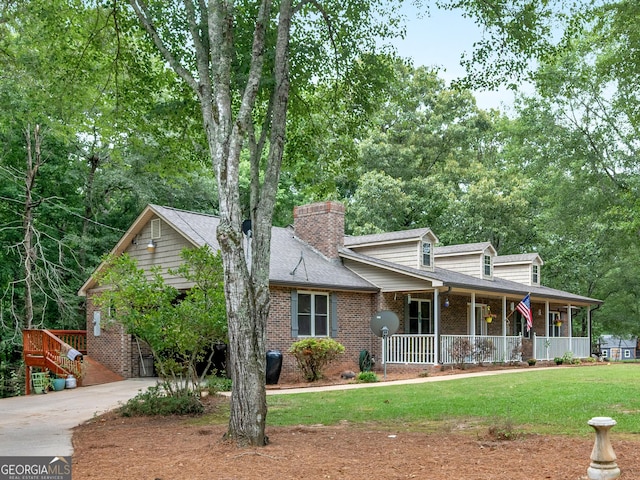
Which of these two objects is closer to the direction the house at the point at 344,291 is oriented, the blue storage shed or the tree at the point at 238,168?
the tree

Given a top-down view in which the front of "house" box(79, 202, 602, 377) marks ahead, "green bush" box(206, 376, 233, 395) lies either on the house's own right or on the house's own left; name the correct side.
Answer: on the house's own right

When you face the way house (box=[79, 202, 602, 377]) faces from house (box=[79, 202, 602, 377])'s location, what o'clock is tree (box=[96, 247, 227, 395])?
The tree is roughly at 2 o'clock from the house.

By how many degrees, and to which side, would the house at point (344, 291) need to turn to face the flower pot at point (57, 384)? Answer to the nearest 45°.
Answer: approximately 90° to its right

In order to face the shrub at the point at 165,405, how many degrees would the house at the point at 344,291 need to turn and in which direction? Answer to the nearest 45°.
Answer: approximately 45° to its right

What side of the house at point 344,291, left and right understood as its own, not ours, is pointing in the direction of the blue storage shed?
left

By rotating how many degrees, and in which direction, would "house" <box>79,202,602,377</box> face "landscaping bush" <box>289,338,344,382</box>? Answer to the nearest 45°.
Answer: approximately 45° to its right

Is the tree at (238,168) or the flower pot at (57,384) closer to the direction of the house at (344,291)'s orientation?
the tree

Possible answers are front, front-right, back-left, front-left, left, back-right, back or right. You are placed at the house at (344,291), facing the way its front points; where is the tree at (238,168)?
front-right

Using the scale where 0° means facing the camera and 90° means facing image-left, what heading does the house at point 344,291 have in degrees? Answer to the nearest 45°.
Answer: approximately 315°
